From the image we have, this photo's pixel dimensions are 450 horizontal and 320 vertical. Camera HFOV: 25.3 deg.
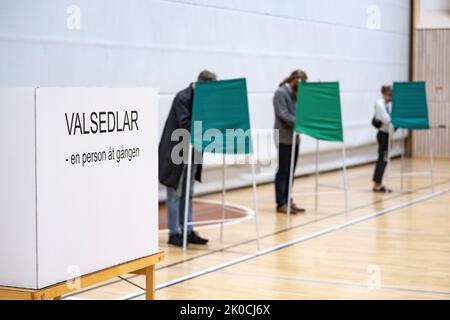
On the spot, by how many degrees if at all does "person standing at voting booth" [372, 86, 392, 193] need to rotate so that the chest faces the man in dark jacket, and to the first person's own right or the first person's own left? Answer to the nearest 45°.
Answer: approximately 90° to the first person's own right

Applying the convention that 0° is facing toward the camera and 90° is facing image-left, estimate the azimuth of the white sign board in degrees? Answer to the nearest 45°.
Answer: approximately 315°

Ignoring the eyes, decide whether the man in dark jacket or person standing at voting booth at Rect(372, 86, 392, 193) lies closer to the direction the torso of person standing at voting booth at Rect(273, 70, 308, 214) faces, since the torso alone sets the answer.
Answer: the person standing at voting booth

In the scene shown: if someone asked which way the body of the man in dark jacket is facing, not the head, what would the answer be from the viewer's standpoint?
to the viewer's right

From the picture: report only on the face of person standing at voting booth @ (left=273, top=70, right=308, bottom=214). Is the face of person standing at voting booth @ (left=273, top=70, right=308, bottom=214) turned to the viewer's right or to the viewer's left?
to the viewer's right

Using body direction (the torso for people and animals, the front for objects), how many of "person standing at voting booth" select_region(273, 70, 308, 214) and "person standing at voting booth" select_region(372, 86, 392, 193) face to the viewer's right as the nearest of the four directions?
2

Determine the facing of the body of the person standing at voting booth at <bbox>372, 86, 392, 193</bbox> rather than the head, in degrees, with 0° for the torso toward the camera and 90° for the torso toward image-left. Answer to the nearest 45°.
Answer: approximately 270°

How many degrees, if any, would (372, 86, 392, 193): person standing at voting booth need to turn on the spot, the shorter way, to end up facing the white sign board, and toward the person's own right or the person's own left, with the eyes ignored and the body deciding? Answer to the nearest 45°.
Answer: approximately 90° to the person's own right

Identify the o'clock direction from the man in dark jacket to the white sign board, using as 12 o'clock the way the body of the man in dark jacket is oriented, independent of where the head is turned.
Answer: The white sign board is roughly at 3 o'clock from the man in dark jacket.

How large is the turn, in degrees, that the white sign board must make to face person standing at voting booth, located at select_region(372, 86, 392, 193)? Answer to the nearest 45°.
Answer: approximately 90° to its left

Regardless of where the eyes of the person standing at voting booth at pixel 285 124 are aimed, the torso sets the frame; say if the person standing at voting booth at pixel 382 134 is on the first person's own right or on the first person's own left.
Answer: on the first person's own left

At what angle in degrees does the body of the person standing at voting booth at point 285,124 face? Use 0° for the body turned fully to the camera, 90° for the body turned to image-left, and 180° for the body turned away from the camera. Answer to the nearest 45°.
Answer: approximately 270°
